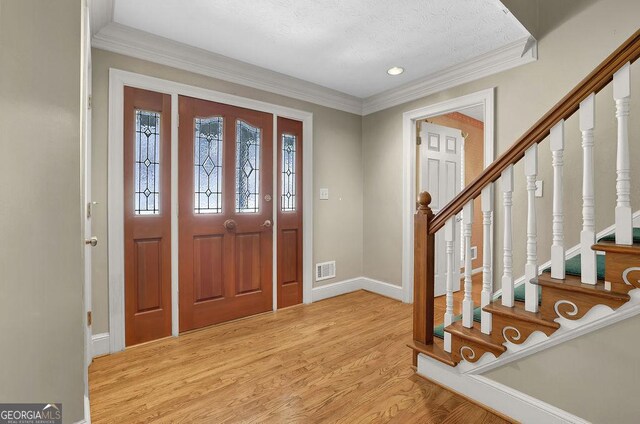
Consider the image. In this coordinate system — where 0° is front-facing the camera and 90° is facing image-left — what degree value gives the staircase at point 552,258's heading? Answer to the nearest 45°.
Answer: approximately 135°

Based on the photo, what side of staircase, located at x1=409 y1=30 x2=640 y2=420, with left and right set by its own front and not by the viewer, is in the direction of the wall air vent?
front

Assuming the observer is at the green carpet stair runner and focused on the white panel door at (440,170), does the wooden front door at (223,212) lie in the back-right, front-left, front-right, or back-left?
front-left

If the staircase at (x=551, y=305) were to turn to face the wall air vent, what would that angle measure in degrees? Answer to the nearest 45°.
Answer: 0° — it already faces it

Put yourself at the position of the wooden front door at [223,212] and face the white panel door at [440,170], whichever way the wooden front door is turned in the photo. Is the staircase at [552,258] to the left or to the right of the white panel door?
right

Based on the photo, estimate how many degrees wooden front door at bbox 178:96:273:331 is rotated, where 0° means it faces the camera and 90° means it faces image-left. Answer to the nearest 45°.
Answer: approximately 315°
